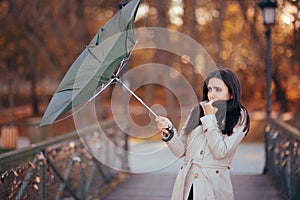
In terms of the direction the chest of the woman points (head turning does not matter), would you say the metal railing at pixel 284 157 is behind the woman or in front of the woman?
behind

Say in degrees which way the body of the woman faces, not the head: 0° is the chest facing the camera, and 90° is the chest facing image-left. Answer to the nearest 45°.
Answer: approximately 45°

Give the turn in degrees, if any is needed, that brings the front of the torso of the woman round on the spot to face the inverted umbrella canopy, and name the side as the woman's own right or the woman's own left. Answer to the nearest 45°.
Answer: approximately 45° to the woman's own right
